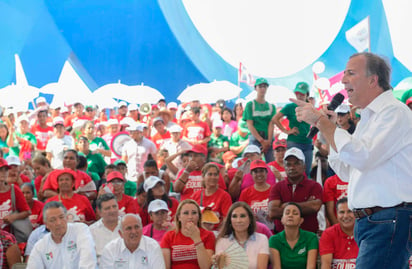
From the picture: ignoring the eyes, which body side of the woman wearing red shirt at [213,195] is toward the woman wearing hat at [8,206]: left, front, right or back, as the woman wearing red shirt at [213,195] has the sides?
right

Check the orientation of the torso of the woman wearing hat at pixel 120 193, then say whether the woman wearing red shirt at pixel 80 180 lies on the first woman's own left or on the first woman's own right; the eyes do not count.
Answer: on the first woman's own right

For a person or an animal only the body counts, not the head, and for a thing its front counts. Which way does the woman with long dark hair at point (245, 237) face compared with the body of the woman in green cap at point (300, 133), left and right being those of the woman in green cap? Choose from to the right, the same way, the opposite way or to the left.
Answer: the same way

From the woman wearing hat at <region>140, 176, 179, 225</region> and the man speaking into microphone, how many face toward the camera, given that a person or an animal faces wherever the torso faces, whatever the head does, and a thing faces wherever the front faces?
1

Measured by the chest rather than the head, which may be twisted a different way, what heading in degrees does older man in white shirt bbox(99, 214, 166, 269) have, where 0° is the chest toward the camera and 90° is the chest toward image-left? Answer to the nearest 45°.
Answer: approximately 0°

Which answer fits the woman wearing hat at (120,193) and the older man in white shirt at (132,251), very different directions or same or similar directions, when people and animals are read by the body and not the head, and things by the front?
same or similar directions

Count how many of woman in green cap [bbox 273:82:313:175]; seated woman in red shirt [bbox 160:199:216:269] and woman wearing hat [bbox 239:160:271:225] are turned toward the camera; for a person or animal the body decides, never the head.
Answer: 3

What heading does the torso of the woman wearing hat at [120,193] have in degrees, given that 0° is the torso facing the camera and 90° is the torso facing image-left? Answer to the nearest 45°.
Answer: approximately 0°

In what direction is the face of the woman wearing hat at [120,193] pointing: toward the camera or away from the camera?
toward the camera

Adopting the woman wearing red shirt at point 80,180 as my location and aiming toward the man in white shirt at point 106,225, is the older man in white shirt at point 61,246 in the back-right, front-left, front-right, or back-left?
front-right

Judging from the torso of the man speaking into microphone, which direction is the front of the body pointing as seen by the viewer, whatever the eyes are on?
to the viewer's left

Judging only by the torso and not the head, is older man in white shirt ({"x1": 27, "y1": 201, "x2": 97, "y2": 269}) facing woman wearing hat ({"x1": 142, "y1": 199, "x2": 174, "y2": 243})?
no

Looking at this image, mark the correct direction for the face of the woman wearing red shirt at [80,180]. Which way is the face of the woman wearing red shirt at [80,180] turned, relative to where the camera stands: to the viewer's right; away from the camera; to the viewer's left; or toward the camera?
toward the camera

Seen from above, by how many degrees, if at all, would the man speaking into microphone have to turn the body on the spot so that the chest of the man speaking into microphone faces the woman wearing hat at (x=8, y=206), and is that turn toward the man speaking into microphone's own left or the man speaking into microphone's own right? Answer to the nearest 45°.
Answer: approximately 45° to the man speaking into microphone's own right

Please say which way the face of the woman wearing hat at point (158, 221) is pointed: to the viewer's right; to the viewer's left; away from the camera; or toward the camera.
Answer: toward the camera

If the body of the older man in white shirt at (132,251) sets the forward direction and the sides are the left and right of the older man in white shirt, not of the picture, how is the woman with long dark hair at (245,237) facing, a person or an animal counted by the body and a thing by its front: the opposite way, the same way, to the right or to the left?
the same way

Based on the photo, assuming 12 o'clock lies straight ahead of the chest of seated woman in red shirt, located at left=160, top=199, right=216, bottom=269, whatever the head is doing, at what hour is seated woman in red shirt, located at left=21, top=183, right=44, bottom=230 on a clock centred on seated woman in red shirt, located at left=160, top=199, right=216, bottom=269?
seated woman in red shirt, located at left=21, top=183, right=44, bottom=230 is roughly at 4 o'clock from seated woman in red shirt, located at left=160, top=199, right=216, bottom=269.

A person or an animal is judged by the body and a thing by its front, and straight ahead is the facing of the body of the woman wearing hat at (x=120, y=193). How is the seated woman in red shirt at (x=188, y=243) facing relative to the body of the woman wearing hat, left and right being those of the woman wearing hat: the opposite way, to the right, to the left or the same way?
the same way
